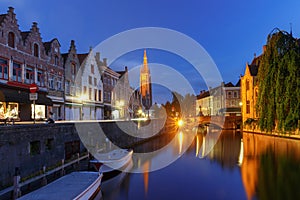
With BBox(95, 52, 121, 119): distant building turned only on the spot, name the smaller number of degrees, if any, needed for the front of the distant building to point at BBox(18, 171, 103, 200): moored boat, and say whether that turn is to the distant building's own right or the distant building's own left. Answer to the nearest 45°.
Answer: approximately 45° to the distant building's own right

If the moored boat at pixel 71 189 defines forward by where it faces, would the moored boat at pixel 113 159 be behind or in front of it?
in front

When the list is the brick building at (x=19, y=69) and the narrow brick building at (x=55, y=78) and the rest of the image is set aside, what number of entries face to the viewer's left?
0

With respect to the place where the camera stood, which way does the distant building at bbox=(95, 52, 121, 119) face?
facing the viewer and to the right of the viewer

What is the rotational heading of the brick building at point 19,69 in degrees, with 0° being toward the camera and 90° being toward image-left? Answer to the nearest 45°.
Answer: approximately 315°

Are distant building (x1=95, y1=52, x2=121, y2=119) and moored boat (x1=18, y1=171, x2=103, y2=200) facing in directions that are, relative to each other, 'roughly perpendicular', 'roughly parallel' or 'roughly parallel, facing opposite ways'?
roughly perpendicular

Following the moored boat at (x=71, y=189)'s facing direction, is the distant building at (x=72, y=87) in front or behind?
in front

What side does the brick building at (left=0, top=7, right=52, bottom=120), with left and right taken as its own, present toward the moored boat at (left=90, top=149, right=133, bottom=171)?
front

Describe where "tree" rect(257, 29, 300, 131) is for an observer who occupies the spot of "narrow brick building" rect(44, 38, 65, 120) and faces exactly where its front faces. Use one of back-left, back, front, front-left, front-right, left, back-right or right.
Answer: front-left

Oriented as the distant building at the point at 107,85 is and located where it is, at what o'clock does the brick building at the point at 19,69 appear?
The brick building is roughly at 2 o'clock from the distant building.

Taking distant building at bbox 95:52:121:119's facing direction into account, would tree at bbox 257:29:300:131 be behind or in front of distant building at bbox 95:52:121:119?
in front

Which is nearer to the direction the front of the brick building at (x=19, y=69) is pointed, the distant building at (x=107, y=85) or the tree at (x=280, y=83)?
the tree

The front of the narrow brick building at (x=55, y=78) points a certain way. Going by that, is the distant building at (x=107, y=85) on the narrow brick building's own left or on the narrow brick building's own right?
on the narrow brick building's own left
